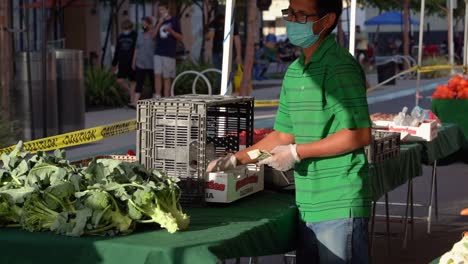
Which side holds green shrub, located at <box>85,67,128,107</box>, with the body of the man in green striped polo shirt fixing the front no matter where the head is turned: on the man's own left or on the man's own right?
on the man's own right

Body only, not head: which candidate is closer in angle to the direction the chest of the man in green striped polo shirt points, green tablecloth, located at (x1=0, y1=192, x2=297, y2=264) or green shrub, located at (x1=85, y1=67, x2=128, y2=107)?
the green tablecloth

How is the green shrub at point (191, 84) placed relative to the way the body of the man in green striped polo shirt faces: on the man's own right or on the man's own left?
on the man's own right

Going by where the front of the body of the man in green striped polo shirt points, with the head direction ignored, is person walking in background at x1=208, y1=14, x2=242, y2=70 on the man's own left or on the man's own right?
on the man's own right

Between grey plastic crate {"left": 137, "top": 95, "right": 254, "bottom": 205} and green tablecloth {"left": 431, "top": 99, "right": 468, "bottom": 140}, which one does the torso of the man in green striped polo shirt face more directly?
the grey plastic crate

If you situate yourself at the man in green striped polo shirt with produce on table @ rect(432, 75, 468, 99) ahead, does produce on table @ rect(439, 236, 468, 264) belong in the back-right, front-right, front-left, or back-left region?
back-right

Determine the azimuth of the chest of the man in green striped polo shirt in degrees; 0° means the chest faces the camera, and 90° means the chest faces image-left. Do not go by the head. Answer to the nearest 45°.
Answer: approximately 45°

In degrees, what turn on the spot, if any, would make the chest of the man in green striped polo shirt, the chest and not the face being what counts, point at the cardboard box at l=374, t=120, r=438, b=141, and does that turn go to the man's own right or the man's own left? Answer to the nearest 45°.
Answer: approximately 135° to the man's own right

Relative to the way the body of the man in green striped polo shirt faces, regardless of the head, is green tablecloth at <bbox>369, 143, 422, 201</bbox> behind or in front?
behind
